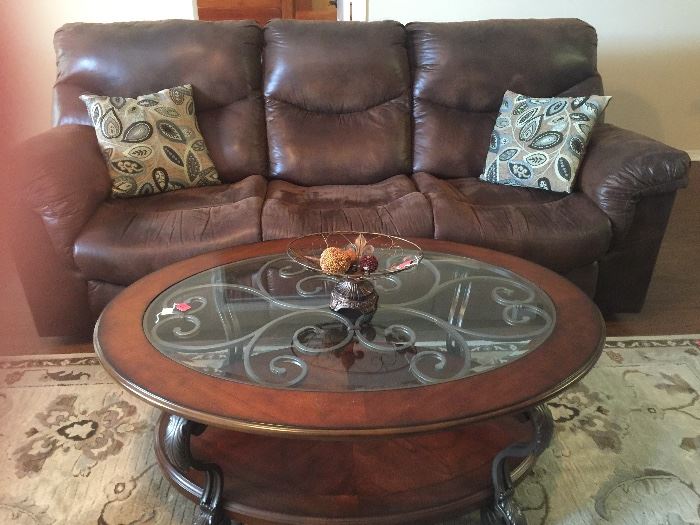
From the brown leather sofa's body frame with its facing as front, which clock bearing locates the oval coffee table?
The oval coffee table is roughly at 12 o'clock from the brown leather sofa.

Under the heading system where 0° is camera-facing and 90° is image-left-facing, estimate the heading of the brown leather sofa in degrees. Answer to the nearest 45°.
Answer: approximately 0°

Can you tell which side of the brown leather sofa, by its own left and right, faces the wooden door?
back

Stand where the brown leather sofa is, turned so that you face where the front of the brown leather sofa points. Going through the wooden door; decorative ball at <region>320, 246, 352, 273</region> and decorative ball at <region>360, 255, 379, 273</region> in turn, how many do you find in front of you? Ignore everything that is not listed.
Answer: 2

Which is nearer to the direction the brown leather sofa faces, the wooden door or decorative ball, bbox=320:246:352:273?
the decorative ball

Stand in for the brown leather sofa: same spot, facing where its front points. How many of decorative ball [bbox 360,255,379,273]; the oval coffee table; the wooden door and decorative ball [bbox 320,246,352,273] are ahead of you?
3

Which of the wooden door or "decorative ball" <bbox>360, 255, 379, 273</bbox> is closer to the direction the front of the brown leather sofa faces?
the decorative ball

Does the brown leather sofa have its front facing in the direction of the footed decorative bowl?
yes

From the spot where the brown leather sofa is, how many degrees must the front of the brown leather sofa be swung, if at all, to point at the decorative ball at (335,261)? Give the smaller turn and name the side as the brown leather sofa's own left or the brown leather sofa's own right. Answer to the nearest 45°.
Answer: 0° — it already faces it

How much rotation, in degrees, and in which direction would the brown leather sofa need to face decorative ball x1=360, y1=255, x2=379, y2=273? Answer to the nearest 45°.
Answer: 0° — it already faces it
